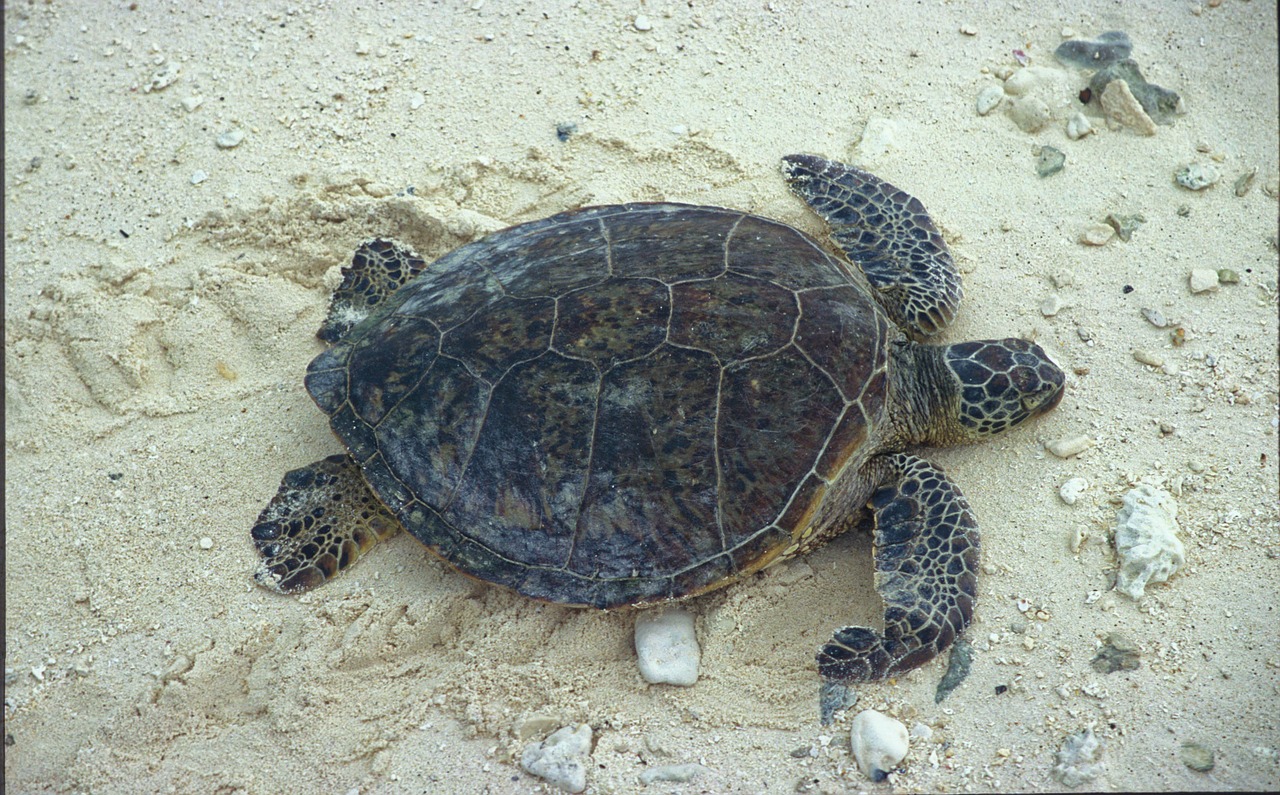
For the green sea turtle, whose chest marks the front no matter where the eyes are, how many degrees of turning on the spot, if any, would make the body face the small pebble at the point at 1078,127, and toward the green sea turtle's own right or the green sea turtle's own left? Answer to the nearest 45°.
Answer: approximately 45° to the green sea turtle's own left

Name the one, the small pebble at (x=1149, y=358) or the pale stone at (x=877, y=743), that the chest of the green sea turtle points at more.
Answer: the small pebble

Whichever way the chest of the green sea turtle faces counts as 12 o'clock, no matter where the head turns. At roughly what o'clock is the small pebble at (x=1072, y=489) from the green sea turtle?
The small pebble is roughly at 12 o'clock from the green sea turtle.

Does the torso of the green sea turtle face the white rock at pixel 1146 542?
yes

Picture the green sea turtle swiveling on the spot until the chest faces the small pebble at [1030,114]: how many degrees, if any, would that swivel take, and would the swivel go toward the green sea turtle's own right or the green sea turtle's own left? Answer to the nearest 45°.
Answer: approximately 45° to the green sea turtle's own left

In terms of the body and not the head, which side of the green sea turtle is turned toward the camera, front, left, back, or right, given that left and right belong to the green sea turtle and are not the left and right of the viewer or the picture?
right

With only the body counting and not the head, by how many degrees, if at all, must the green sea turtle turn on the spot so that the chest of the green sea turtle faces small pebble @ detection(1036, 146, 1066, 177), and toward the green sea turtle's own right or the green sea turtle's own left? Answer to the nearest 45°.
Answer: approximately 45° to the green sea turtle's own left

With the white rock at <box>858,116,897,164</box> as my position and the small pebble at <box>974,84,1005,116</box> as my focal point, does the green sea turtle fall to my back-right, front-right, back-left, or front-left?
back-right

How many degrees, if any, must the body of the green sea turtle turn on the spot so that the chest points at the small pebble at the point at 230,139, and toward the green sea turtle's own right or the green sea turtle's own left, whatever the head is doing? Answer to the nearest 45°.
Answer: approximately 135° to the green sea turtle's own left

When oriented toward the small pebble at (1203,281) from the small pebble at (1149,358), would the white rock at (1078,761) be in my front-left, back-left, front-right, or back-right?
back-right

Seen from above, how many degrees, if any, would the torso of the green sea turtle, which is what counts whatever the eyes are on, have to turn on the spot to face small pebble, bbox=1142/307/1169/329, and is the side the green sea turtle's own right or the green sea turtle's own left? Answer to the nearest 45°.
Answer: approximately 45° to the green sea turtle's own left

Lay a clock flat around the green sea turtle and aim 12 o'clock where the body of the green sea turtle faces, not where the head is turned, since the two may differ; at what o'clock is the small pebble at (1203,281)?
The small pebble is roughly at 11 o'clock from the green sea turtle.

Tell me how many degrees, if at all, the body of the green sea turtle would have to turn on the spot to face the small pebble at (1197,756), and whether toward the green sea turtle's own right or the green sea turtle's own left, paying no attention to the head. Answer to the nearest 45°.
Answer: approximately 45° to the green sea turtle's own right

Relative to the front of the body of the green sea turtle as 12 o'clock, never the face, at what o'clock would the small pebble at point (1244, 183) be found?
The small pebble is roughly at 11 o'clock from the green sea turtle.
